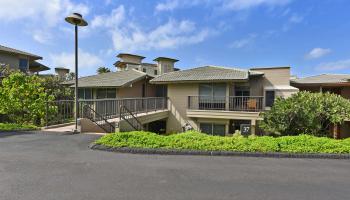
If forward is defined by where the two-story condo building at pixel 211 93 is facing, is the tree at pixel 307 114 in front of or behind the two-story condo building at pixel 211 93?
in front

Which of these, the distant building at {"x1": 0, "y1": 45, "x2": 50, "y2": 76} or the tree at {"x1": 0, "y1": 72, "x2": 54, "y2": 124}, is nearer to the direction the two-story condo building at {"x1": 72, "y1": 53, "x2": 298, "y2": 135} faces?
the tree

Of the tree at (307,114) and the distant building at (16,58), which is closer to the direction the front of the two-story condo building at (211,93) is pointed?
the tree

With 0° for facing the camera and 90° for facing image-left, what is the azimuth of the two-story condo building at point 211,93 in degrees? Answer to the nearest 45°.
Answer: approximately 0°

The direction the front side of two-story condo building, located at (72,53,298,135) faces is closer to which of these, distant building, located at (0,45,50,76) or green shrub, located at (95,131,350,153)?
the green shrub

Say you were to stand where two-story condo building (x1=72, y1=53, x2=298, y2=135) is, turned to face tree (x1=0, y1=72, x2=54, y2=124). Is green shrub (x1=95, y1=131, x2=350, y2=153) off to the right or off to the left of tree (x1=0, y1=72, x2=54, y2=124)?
left

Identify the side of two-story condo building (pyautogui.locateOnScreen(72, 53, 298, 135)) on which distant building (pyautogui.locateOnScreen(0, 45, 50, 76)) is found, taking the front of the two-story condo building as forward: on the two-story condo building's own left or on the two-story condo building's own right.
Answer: on the two-story condo building's own right

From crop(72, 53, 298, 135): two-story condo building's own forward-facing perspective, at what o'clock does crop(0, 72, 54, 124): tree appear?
The tree is roughly at 2 o'clock from the two-story condo building.

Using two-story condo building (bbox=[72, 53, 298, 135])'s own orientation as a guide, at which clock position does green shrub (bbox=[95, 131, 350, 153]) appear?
The green shrub is roughly at 12 o'clock from the two-story condo building.
